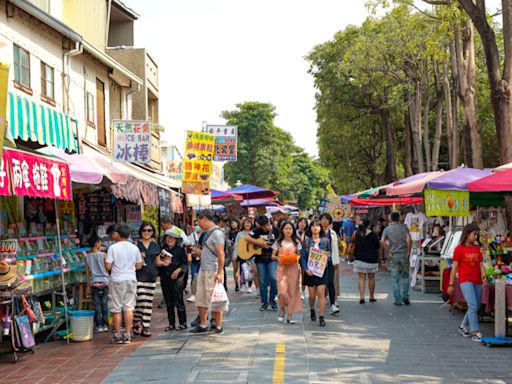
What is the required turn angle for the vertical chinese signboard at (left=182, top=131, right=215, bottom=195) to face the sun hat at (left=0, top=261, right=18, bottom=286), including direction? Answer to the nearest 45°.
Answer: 0° — it already faces it

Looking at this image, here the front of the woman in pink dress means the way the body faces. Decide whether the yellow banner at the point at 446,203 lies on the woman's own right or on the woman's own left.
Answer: on the woman's own left

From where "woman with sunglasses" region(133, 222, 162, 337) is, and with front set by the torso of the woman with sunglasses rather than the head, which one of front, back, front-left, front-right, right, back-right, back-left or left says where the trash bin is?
right

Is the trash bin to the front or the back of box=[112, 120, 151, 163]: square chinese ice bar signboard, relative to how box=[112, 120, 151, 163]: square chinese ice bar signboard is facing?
to the front

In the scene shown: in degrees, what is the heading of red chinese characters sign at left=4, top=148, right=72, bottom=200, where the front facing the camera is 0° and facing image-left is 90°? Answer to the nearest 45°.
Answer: approximately 315°

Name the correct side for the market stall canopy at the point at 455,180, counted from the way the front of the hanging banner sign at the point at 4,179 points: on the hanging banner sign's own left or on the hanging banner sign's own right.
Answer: on the hanging banner sign's own left

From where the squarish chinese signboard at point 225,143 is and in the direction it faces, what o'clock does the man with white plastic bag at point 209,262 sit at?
The man with white plastic bag is roughly at 12 o'clock from the squarish chinese signboard.

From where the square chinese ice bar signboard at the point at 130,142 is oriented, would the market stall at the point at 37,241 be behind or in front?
in front

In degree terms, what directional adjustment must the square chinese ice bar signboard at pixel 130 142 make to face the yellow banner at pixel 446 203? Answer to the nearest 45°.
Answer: approximately 45° to its left

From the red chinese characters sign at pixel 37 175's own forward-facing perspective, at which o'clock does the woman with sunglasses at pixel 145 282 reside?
The woman with sunglasses is roughly at 9 o'clock from the red chinese characters sign.

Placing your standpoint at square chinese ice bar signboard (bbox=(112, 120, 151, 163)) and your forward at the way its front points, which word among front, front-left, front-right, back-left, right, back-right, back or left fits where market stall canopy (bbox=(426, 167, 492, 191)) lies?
front-left

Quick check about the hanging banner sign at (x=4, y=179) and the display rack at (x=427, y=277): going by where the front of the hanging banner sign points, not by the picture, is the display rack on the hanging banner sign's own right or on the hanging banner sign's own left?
on the hanging banner sign's own left

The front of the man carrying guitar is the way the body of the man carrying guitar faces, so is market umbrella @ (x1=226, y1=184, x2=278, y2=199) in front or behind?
behind
